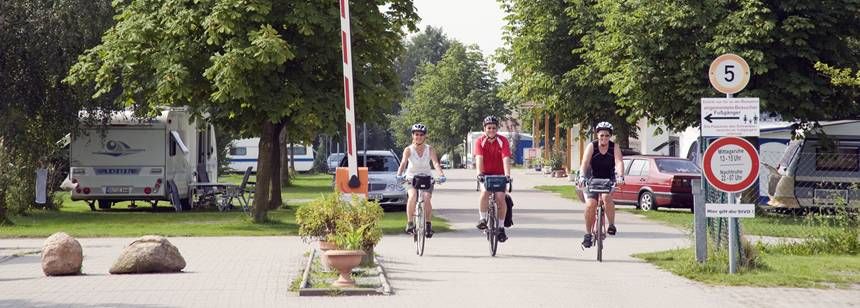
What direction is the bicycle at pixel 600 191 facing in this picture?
toward the camera

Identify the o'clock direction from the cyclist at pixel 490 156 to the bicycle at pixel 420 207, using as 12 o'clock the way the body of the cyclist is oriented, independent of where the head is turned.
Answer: The bicycle is roughly at 3 o'clock from the cyclist.

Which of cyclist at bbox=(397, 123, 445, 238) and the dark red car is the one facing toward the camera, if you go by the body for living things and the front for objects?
the cyclist

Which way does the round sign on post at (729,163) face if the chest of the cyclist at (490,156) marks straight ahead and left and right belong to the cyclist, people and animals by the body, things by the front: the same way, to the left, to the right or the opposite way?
the same way

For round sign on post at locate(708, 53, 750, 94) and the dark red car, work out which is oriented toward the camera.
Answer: the round sign on post

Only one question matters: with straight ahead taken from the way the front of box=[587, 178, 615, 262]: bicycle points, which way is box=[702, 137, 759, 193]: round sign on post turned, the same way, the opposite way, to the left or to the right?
the same way

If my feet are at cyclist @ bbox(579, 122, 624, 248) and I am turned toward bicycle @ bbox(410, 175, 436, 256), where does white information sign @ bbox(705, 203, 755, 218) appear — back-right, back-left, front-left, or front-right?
back-left

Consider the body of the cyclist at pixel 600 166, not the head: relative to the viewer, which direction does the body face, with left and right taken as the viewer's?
facing the viewer

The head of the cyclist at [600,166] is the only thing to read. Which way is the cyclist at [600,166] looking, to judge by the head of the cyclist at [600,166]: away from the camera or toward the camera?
toward the camera

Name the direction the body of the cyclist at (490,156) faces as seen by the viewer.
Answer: toward the camera
